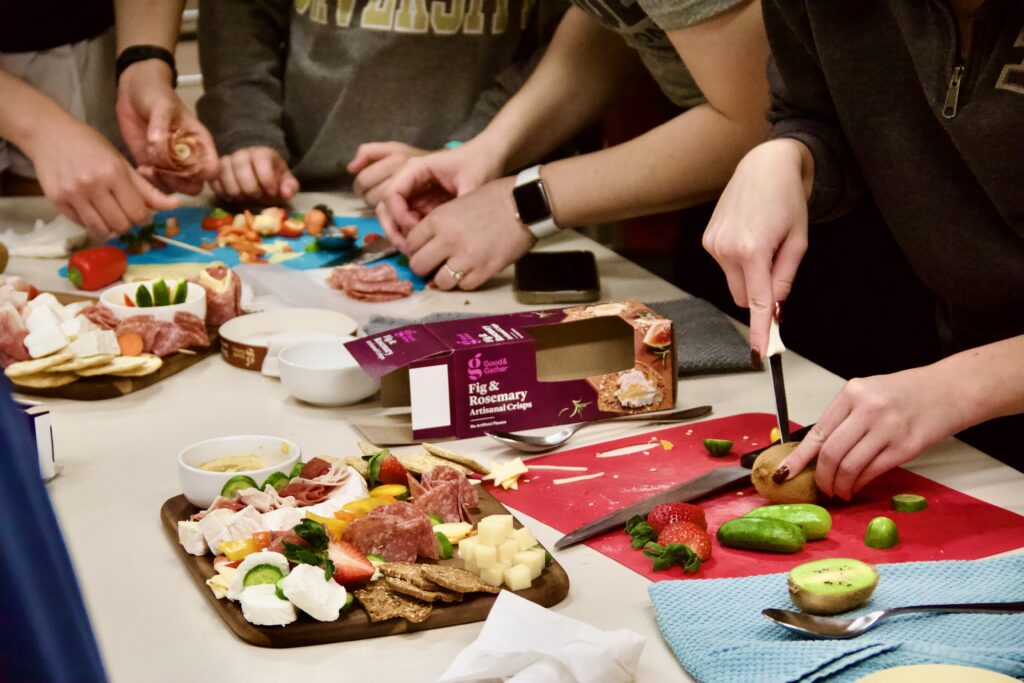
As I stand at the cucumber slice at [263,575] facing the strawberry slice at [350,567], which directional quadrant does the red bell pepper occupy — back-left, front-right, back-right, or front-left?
back-left

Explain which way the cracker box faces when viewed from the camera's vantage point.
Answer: facing the viewer and to the right of the viewer

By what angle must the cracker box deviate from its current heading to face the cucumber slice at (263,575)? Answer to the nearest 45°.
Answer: approximately 90° to its right

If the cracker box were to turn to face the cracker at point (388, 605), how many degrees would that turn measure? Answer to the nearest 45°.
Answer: approximately 45° to its right
